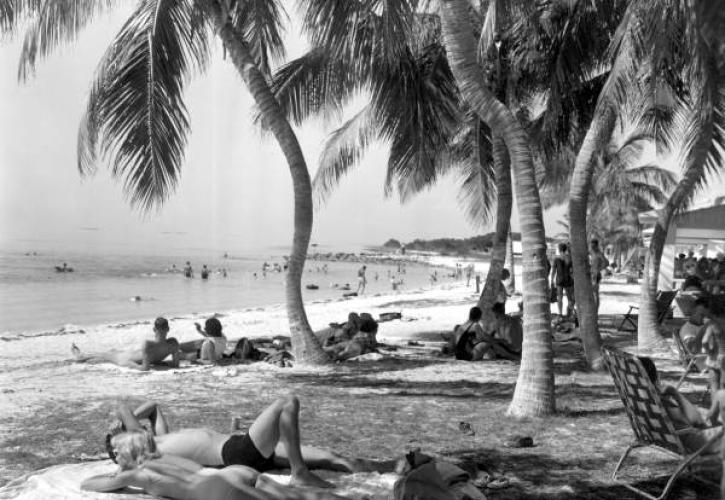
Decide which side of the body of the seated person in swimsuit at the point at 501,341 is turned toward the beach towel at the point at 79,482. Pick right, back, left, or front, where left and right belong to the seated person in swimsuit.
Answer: left

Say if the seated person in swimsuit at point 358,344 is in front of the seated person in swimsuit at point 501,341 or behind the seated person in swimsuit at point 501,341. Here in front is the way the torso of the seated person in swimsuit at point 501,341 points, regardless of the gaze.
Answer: in front

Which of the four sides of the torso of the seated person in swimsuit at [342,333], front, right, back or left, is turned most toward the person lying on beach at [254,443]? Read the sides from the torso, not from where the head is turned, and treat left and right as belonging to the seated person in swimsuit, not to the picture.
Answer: left

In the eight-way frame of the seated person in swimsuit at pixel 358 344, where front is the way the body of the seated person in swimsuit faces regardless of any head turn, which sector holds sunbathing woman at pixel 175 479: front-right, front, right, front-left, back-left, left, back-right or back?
left

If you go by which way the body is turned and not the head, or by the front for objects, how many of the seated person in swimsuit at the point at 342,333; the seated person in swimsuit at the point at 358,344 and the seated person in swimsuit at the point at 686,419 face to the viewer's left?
2

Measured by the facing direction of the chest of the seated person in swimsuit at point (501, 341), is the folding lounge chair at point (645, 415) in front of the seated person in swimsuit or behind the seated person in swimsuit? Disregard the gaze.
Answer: behind
